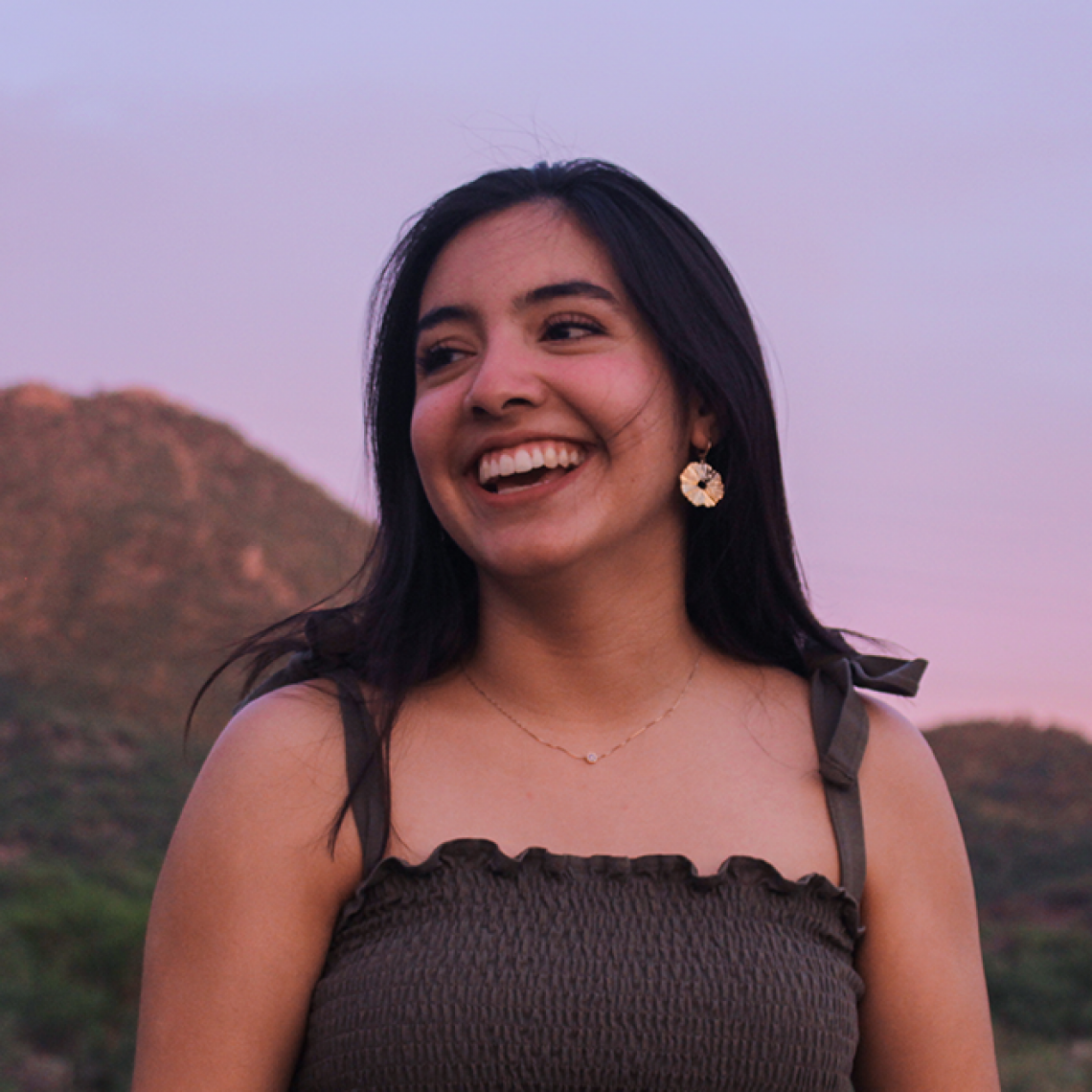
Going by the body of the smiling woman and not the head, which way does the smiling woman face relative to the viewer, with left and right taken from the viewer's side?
facing the viewer
